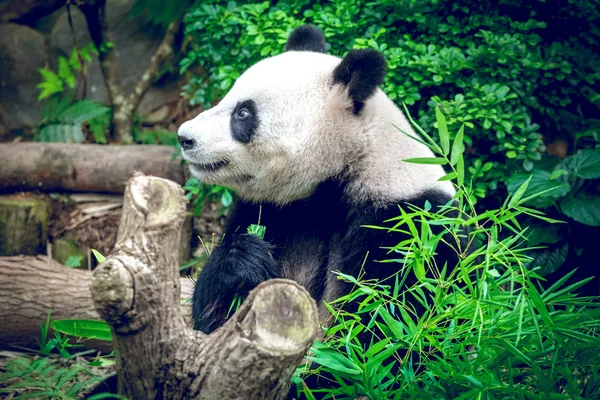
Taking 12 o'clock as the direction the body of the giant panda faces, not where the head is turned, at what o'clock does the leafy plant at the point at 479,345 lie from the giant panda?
The leafy plant is roughly at 8 o'clock from the giant panda.

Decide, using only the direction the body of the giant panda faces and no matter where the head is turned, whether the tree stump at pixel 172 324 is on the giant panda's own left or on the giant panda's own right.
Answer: on the giant panda's own left

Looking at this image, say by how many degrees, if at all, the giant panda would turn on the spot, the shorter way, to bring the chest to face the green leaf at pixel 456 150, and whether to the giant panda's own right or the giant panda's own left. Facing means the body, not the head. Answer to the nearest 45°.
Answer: approximately 135° to the giant panda's own left

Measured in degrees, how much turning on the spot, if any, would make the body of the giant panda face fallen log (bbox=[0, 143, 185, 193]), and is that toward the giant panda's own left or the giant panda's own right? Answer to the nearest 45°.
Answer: approximately 45° to the giant panda's own right

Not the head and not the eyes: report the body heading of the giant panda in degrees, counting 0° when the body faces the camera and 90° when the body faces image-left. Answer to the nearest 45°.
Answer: approximately 90°

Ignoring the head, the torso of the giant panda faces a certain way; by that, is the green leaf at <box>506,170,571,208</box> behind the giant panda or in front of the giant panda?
behind

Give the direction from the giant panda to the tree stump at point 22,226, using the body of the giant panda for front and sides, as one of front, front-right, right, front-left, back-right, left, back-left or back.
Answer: front-right

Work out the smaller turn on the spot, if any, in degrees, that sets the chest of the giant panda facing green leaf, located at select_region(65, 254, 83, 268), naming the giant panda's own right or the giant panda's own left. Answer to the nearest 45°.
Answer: approximately 45° to the giant panda's own right
